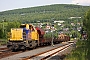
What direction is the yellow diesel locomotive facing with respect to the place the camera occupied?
facing the viewer and to the left of the viewer
